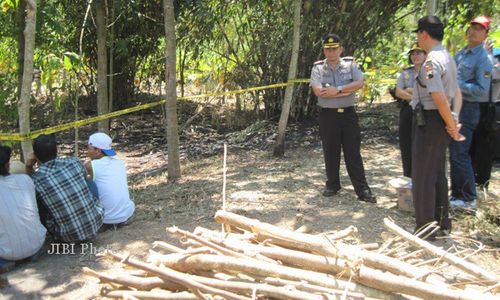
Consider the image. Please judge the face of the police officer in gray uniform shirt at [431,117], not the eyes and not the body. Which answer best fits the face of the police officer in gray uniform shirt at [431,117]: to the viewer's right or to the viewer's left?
to the viewer's left

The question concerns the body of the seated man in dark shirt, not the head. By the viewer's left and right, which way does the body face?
facing away from the viewer and to the left of the viewer

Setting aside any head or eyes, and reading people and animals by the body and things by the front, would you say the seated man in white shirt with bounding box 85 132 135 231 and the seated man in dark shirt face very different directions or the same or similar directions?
same or similar directions

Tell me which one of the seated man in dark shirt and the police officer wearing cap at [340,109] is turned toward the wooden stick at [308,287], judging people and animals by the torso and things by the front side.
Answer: the police officer wearing cap

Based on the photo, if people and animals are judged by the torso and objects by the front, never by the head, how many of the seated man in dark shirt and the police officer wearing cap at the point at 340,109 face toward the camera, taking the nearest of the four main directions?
1

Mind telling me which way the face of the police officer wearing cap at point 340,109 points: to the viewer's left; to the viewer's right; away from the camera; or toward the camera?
toward the camera

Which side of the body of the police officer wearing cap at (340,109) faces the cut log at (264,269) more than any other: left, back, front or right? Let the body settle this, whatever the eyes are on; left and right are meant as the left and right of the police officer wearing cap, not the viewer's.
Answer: front

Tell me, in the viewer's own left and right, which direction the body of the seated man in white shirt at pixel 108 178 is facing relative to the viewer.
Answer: facing away from the viewer and to the left of the viewer

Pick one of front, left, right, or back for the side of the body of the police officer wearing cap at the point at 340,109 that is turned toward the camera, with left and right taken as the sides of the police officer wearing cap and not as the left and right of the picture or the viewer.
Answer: front

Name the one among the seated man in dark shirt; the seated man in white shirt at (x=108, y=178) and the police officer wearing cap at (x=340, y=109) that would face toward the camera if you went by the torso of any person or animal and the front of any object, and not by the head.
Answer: the police officer wearing cap

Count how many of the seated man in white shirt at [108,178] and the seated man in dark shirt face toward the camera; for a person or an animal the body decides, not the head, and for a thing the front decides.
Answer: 0

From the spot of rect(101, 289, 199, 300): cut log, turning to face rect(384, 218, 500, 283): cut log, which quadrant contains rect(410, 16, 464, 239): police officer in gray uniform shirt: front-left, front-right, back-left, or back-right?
front-left

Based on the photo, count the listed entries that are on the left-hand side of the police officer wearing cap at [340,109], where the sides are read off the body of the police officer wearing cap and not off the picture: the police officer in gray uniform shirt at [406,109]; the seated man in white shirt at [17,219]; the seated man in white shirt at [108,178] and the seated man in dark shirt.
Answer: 1

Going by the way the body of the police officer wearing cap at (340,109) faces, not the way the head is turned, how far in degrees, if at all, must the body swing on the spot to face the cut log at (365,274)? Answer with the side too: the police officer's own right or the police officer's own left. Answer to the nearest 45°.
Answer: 0° — they already face it
